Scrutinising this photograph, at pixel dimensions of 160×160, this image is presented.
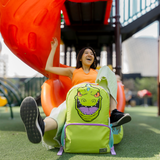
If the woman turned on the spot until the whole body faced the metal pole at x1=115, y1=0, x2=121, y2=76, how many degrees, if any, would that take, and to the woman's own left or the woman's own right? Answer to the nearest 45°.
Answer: approximately 135° to the woman's own left

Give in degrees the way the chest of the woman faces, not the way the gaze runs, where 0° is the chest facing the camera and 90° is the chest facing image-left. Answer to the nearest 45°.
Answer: approximately 0°
